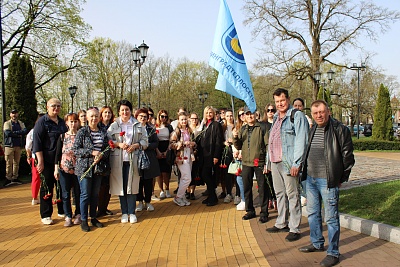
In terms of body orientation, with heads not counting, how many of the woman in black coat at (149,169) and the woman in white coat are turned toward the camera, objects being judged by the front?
2

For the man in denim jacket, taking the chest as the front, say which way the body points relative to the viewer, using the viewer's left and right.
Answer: facing the viewer and to the left of the viewer

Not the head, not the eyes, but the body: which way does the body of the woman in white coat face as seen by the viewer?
toward the camera

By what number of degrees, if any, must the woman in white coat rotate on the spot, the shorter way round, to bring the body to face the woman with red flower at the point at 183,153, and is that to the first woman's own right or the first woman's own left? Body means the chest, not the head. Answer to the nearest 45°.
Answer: approximately 135° to the first woman's own left

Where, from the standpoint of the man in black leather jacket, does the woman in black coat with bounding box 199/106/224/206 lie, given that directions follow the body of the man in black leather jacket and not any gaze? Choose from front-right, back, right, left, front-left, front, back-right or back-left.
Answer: right

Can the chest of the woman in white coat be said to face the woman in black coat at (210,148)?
no

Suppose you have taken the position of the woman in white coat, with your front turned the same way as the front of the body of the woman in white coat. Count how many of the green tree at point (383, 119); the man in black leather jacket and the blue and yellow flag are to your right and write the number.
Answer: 0

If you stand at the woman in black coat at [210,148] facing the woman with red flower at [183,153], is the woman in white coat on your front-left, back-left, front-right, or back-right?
front-left

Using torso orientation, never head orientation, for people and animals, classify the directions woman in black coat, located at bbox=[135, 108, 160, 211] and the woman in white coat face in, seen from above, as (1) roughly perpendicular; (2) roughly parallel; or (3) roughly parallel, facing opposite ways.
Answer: roughly parallel

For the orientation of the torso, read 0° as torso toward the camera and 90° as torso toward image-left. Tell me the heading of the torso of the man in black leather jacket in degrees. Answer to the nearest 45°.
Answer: approximately 45°

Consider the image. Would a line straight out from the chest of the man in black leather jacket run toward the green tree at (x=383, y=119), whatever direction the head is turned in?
no

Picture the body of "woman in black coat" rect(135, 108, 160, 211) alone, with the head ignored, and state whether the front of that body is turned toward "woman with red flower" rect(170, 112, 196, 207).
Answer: no

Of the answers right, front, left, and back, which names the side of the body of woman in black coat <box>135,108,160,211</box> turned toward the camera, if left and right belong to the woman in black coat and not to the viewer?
front

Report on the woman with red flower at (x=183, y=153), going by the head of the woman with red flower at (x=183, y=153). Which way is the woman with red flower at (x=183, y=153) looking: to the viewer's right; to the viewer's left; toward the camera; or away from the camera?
toward the camera

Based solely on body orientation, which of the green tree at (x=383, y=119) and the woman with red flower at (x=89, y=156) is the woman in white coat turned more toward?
the woman with red flower
